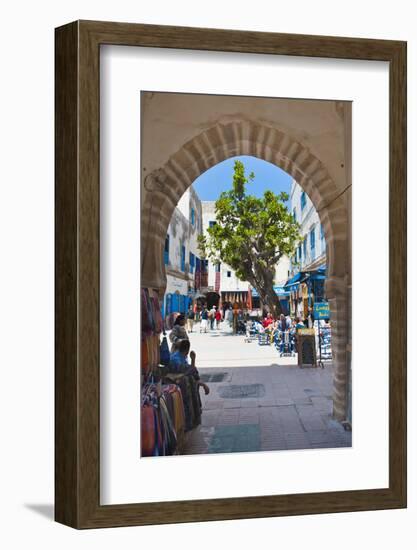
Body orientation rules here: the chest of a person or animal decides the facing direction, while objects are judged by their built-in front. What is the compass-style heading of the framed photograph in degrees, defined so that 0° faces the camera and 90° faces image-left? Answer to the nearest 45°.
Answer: approximately 315°
